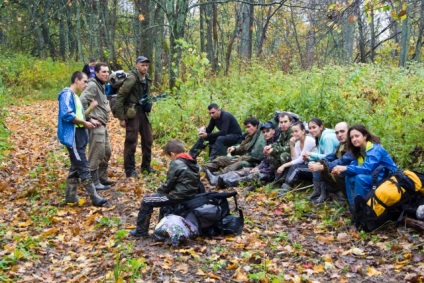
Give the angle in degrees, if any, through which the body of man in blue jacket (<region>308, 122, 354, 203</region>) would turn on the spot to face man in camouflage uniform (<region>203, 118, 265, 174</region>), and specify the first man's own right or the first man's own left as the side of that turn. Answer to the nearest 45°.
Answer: approximately 90° to the first man's own right

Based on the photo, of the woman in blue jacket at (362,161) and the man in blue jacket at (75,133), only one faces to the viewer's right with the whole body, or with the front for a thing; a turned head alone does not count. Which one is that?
the man in blue jacket

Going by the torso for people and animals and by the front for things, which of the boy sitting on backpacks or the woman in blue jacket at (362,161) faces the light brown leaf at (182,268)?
the woman in blue jacket

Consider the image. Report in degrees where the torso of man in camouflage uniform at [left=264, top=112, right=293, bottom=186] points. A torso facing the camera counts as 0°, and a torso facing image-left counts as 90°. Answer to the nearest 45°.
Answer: approximately 45°

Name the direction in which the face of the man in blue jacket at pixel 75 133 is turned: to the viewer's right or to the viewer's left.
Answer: to the viewer's right

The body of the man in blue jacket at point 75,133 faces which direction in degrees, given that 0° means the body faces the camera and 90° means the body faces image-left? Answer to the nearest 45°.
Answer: approximately 270°

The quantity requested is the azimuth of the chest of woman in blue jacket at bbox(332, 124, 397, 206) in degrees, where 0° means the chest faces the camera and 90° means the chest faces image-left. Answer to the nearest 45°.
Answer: approximately 45°
